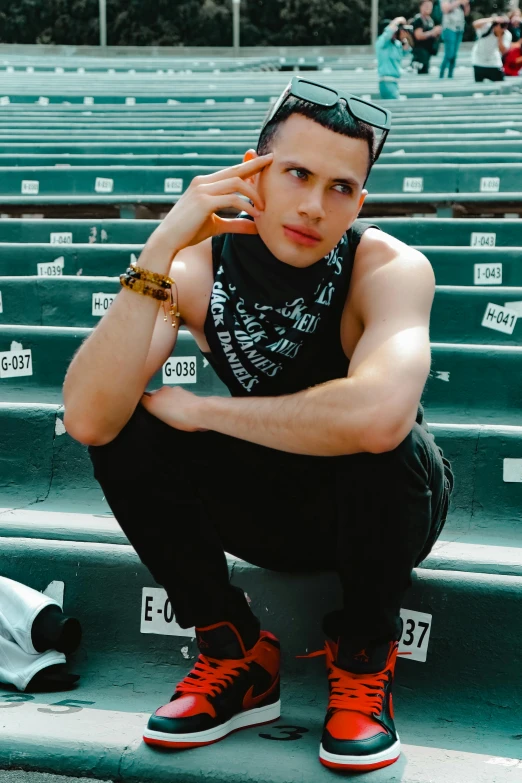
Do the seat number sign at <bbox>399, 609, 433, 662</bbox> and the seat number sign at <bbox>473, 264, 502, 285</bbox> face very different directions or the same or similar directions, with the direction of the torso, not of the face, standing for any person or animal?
same or similar directions

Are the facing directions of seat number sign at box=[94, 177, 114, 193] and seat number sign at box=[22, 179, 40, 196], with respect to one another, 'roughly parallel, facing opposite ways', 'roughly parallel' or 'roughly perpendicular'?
roughly parallel

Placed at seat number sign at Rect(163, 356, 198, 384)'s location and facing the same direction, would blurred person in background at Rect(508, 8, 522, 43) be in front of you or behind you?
behind

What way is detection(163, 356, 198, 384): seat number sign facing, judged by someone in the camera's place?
facing the viewer

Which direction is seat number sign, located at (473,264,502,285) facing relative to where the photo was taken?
toward the camera

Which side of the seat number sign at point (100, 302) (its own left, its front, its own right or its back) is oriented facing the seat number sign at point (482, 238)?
left

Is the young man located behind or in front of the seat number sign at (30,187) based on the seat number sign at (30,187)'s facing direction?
in front

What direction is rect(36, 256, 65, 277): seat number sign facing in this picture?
toward the camera

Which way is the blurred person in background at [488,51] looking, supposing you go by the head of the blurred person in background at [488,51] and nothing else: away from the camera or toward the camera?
toward the camera

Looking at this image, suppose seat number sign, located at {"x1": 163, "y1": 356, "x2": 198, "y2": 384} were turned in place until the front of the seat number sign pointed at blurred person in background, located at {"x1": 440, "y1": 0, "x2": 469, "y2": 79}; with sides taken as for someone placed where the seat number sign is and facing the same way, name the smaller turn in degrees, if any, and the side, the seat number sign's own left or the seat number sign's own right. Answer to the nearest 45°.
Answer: approximately 180°

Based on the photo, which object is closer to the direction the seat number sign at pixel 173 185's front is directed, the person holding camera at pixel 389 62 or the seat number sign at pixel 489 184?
the seat number sign

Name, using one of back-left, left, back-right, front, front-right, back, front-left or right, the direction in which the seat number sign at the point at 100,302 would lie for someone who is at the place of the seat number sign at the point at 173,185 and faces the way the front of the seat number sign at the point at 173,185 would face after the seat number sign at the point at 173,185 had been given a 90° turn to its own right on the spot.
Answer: left

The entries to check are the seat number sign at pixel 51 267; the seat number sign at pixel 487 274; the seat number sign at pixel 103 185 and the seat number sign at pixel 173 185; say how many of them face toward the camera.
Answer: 4

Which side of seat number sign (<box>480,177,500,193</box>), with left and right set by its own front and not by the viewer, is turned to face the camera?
front
